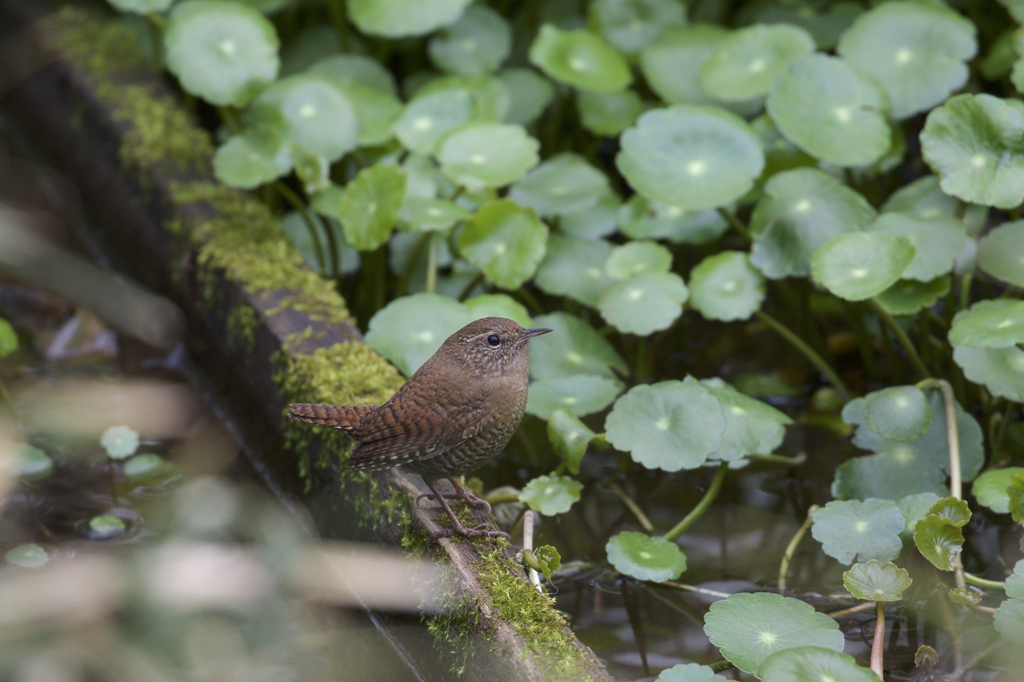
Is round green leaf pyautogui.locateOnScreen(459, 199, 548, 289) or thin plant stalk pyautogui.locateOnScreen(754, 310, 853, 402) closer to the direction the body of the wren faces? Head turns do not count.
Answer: the thin plant stalk

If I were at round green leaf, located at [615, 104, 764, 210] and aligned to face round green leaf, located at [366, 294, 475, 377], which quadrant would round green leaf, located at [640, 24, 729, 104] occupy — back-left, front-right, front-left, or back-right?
back-right

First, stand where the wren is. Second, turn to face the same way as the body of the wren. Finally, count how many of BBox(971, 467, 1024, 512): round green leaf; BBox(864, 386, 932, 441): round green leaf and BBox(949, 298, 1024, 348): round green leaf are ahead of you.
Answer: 3

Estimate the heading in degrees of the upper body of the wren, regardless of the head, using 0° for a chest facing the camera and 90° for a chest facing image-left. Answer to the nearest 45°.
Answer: approximately 270°

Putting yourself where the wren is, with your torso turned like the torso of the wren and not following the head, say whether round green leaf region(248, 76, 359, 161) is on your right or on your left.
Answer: on your left

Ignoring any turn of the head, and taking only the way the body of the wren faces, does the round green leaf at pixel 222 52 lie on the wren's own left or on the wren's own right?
on the wren's own left

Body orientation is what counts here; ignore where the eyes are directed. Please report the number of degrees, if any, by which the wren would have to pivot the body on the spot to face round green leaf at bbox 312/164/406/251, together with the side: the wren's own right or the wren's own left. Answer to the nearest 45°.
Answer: approximately 90° to the wren's own left

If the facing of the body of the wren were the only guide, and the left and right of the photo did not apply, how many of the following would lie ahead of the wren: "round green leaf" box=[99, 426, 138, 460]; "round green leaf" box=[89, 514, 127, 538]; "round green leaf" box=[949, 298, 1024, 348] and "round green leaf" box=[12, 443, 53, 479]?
1

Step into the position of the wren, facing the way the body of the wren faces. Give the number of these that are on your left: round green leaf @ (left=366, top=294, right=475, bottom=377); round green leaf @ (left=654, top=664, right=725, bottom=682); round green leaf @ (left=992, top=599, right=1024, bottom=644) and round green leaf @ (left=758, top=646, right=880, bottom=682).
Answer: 1

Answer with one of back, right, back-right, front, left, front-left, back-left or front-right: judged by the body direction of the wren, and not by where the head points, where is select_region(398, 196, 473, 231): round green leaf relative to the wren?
left

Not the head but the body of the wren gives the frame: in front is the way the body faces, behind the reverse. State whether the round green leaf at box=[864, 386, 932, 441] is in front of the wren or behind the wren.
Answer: in front

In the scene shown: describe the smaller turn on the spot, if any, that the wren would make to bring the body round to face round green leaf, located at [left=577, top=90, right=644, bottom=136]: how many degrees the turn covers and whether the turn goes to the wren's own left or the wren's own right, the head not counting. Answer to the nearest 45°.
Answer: approximately 45° to the wren's own left

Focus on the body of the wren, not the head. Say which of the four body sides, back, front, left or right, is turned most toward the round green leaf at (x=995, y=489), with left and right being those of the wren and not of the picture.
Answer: front

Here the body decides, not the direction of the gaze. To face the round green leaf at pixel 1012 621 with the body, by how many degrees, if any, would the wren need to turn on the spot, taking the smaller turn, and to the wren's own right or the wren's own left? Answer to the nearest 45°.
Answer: approximately 45° to the wren's own right
